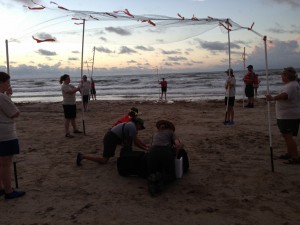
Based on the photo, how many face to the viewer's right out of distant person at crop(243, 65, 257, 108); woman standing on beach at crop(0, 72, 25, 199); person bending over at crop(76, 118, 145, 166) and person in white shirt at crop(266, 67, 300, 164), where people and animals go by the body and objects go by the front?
2

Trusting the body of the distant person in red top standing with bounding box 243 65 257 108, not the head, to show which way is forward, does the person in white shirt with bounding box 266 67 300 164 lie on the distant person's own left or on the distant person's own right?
on the distant person's own left

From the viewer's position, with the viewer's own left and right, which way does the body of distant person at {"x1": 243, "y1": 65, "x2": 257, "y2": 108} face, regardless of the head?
facing the viewer and to the left of the viewer

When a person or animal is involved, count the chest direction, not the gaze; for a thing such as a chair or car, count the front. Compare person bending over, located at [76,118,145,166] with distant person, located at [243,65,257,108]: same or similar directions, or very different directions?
very different directions

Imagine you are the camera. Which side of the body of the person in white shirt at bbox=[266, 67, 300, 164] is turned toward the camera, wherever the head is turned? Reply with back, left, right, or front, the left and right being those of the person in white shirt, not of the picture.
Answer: left

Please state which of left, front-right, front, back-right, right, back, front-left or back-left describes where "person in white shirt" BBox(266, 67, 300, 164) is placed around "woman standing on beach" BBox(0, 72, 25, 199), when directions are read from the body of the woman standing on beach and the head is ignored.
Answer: front

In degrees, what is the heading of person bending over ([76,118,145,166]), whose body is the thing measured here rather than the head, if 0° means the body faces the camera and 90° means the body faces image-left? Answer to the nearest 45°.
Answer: approximately 270°

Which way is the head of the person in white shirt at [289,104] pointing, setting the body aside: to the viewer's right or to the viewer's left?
to the viewer's left

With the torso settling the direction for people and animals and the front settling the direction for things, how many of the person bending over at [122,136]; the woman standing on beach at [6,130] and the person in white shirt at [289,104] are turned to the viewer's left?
1

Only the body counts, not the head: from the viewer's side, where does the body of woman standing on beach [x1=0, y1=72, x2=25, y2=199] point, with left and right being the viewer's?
facing to the right of the viewer

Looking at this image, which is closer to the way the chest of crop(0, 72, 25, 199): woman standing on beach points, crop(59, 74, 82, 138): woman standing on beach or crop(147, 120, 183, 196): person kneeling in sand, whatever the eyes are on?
the person kneeling in sand

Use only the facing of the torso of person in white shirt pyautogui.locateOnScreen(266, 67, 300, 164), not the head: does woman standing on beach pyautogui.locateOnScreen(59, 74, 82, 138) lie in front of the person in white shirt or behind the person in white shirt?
in front
